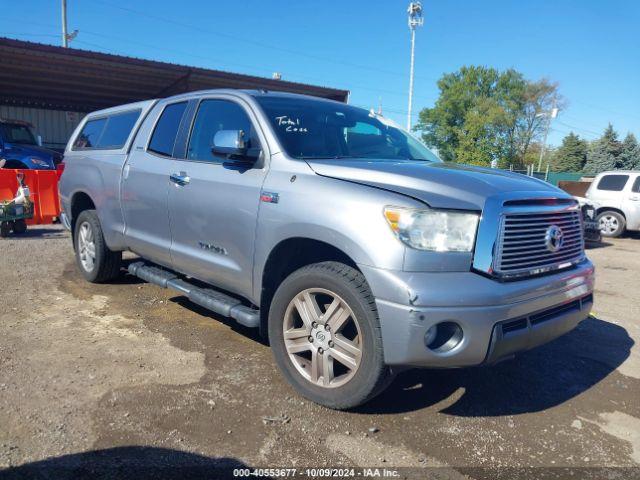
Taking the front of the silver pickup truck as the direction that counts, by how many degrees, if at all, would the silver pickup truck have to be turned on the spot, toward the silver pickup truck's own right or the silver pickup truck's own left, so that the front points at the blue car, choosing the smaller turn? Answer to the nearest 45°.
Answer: approximately 180°

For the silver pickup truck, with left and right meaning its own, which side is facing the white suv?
left

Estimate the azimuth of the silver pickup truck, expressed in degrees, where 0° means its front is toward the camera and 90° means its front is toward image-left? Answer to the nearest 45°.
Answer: approximately 315°

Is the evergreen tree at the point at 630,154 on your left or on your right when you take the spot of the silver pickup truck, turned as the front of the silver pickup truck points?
on your left
